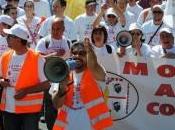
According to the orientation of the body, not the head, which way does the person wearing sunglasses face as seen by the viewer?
toward the camera

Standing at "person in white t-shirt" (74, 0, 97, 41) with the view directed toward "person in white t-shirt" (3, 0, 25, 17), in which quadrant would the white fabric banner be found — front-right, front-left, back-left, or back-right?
back-left

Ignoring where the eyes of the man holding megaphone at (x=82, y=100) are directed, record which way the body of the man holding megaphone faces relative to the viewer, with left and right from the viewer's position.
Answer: facing the viewer and to the left of the viewer

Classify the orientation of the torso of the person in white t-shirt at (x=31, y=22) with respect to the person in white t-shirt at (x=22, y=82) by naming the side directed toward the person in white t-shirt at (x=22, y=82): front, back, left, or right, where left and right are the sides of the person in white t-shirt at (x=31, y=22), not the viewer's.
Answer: front

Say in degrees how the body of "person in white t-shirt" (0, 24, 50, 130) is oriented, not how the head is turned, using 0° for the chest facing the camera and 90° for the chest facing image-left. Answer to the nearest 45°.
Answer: approximately 45°

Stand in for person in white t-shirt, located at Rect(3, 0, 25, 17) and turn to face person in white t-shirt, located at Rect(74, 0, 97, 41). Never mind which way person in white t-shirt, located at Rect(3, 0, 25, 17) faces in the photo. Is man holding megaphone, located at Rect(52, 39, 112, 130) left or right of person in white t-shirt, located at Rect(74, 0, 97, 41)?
right

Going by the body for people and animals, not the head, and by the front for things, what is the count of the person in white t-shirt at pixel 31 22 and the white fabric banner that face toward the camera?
2

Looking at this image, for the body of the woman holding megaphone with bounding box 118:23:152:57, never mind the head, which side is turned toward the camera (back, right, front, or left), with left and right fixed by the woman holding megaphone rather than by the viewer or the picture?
front

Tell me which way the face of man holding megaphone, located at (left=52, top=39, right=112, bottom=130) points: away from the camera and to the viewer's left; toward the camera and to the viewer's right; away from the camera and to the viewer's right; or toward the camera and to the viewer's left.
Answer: toward the camera and to the viewer's left

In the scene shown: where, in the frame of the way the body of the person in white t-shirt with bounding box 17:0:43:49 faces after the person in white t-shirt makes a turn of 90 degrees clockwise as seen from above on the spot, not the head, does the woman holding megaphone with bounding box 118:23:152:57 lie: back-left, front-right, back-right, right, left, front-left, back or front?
back-left

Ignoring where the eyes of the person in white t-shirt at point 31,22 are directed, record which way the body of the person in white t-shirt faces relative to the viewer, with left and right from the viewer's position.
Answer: facing the viewer

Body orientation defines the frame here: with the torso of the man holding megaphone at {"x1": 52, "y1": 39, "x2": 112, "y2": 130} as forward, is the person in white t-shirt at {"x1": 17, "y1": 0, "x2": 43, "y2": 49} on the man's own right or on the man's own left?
on the man's own right
